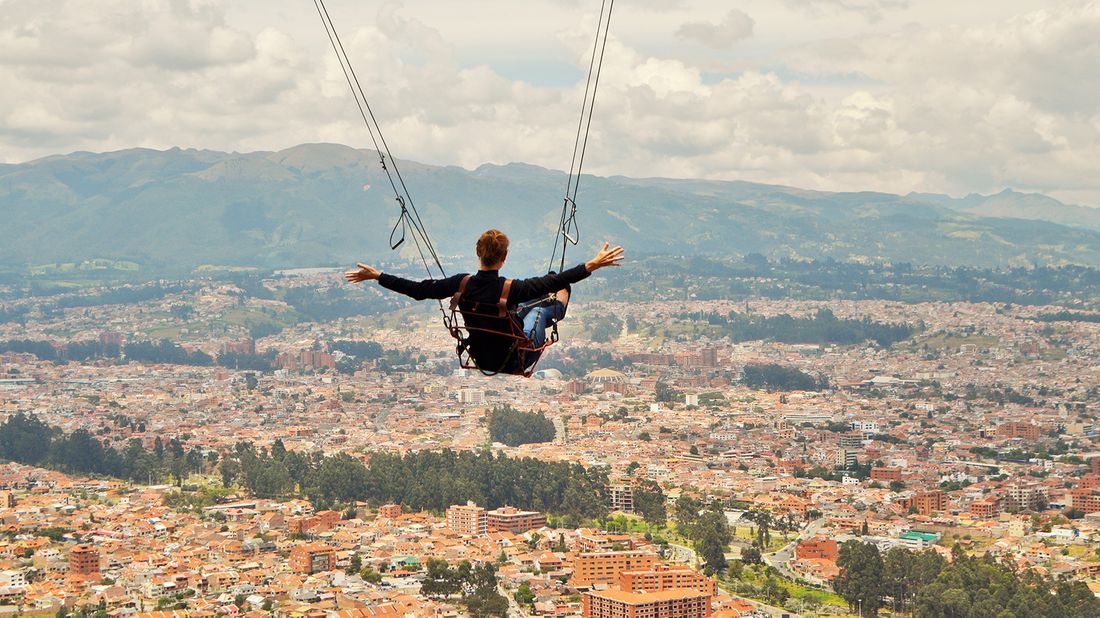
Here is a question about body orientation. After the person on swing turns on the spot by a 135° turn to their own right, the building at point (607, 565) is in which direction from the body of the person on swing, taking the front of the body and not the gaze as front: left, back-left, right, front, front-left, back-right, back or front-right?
back

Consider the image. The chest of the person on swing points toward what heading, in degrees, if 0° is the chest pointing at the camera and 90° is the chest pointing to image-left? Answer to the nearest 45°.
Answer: approximately 225°

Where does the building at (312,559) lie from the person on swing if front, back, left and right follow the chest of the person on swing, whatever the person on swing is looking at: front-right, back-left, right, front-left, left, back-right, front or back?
front-left

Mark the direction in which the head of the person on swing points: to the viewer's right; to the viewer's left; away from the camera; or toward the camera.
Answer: away from the camera

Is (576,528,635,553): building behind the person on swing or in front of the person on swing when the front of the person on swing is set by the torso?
in front

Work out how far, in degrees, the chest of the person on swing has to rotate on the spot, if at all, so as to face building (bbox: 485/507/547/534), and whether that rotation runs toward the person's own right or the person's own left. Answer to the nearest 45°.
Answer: approximately 45° to the person's own left

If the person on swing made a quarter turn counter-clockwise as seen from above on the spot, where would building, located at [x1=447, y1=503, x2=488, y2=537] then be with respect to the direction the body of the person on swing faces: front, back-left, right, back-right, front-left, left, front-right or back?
front-right

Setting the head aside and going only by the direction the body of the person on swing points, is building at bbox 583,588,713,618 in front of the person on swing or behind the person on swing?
in front

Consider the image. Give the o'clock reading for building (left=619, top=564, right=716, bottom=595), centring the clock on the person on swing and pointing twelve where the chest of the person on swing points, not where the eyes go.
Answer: The building is roughly at 11 o'clock from the person on swing.

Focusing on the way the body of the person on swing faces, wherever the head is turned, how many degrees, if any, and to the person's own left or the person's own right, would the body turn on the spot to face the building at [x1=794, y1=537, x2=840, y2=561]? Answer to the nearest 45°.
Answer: approximately 45° to the person's own left

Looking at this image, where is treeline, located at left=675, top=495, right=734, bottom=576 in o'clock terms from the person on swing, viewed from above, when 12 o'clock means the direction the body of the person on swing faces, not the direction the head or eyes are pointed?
The treeline is roughly at 11 o'clock from the person on swing.
